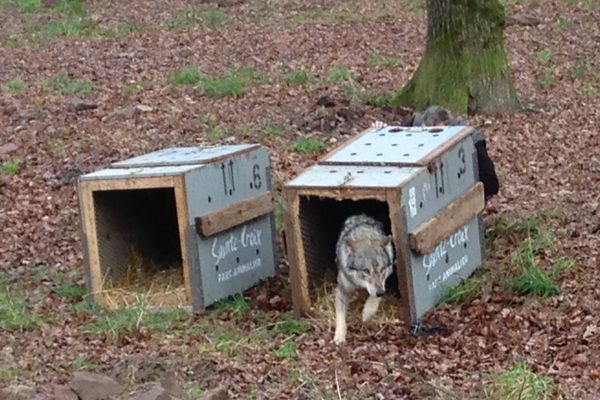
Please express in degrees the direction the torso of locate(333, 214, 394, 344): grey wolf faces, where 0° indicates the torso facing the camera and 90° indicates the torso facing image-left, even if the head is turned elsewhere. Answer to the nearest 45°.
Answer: approximately 0°

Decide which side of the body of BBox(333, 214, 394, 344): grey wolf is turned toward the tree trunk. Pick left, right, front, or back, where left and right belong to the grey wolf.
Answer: back

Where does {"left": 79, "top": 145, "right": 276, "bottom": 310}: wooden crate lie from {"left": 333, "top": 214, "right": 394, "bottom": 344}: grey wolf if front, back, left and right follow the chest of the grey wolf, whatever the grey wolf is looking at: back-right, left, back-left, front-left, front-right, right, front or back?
back-right
